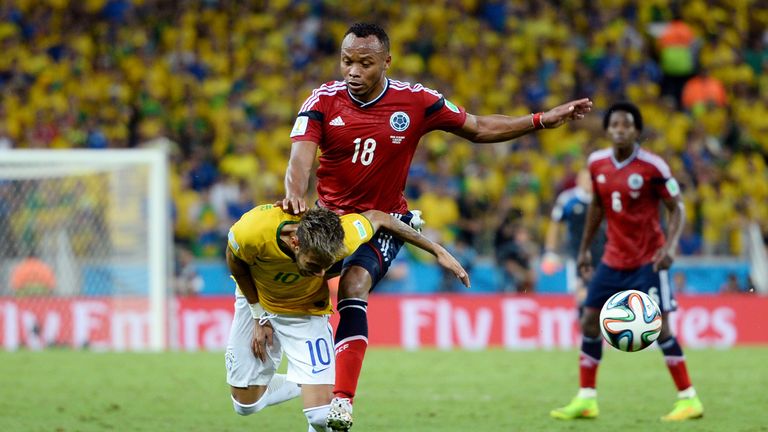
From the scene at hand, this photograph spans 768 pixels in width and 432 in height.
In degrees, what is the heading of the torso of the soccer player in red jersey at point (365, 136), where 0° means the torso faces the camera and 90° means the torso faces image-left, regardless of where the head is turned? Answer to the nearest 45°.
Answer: approximately 0°

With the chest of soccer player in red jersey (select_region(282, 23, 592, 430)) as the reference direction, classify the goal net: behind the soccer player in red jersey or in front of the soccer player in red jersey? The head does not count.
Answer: behind

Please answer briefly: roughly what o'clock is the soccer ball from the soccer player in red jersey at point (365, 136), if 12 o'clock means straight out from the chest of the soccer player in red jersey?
The soccer ball is roughly at 8 o'clock from the soccer player in red jersey.

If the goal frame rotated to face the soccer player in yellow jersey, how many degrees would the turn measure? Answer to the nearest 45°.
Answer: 0° — it already faces them

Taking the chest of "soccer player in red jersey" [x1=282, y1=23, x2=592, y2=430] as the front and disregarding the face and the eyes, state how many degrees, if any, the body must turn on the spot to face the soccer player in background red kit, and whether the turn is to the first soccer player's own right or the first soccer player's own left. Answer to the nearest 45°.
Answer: approximately 135° to the first soccer player's own left

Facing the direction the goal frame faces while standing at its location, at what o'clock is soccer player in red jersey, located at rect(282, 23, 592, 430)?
The soccer player in red jersey is roughly at 12 o'clock from the goal frame.

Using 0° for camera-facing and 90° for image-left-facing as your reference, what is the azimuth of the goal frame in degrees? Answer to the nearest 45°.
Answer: approximately 0°
